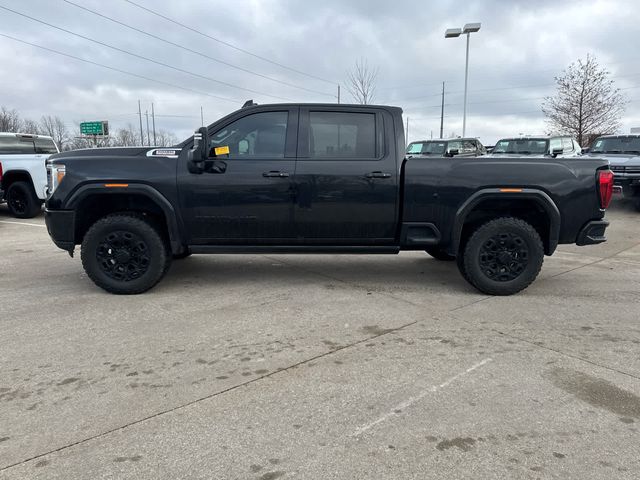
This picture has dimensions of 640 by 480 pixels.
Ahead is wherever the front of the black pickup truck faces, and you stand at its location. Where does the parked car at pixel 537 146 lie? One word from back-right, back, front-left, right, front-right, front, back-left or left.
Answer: back-right

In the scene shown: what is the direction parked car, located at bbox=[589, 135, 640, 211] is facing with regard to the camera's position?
facing the viewer

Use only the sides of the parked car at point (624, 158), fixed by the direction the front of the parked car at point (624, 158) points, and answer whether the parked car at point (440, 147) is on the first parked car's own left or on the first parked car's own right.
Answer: on the first parked car's own right

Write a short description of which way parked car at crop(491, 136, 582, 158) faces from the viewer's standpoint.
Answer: facing the viewer and to the left of the viewer

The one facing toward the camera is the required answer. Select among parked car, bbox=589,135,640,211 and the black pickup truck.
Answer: the parked car

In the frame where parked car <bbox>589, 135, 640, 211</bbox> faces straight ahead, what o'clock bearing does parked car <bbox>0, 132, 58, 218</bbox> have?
parked car <bbox>0, 132, 58, 218</bbox> is roughly at 2 o'clock from parked car <bbox>589, 135, 640, 211</bbox>.

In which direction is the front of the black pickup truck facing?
to the viewer's left

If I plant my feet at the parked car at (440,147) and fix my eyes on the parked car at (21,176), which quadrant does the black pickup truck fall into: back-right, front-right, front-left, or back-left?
front-left

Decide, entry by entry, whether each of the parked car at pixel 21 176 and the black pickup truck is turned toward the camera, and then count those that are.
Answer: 0
